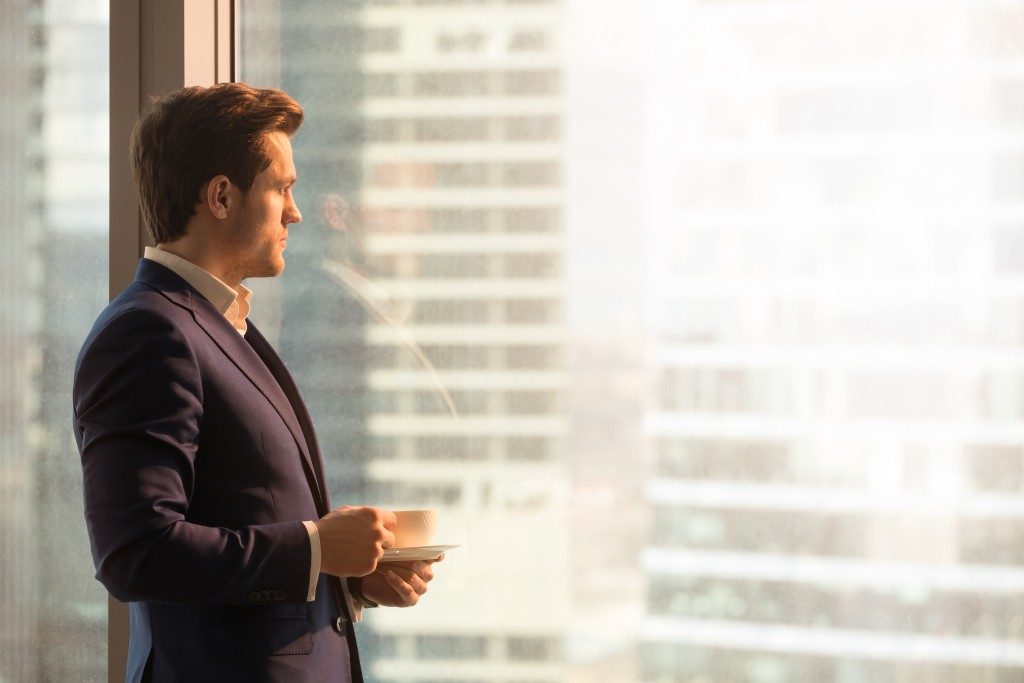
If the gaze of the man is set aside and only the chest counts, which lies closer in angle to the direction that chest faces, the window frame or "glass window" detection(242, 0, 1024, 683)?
the glass window

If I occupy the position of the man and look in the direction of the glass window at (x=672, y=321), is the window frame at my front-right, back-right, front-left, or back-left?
front-left

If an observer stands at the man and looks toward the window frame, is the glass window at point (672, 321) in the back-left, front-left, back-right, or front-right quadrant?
front-right

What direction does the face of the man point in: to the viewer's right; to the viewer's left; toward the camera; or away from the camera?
to the viewer's right

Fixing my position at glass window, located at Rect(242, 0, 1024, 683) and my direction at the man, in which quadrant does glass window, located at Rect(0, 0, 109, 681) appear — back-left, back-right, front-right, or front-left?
front-right

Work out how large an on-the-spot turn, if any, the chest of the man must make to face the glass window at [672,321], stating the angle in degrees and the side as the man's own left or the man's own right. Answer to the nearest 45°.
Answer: approximately 45° to the man's own left

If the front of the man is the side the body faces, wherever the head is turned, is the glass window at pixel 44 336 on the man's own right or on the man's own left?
on the man's own left

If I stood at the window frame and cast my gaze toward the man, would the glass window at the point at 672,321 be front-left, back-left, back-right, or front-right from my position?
front-left

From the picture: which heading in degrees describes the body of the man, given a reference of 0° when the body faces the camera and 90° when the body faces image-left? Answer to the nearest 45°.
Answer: approximately 270°
